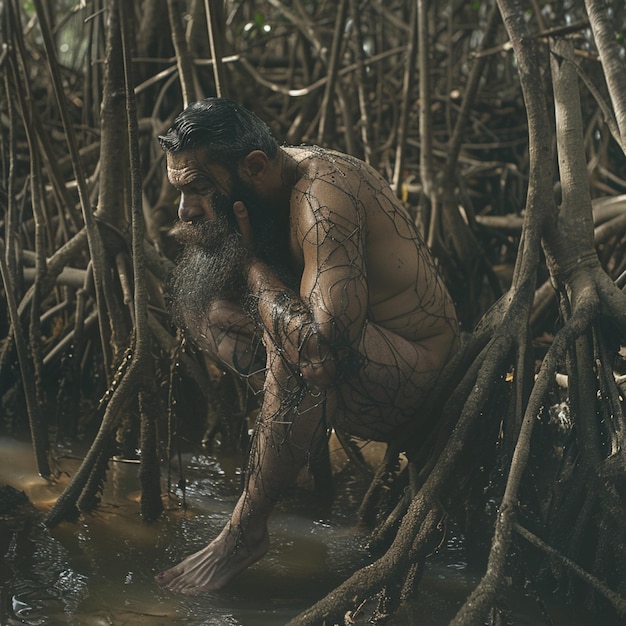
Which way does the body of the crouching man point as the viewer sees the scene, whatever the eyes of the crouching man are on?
to the viewer's left

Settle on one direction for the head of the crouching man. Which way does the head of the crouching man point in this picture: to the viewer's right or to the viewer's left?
to the viewer's left
